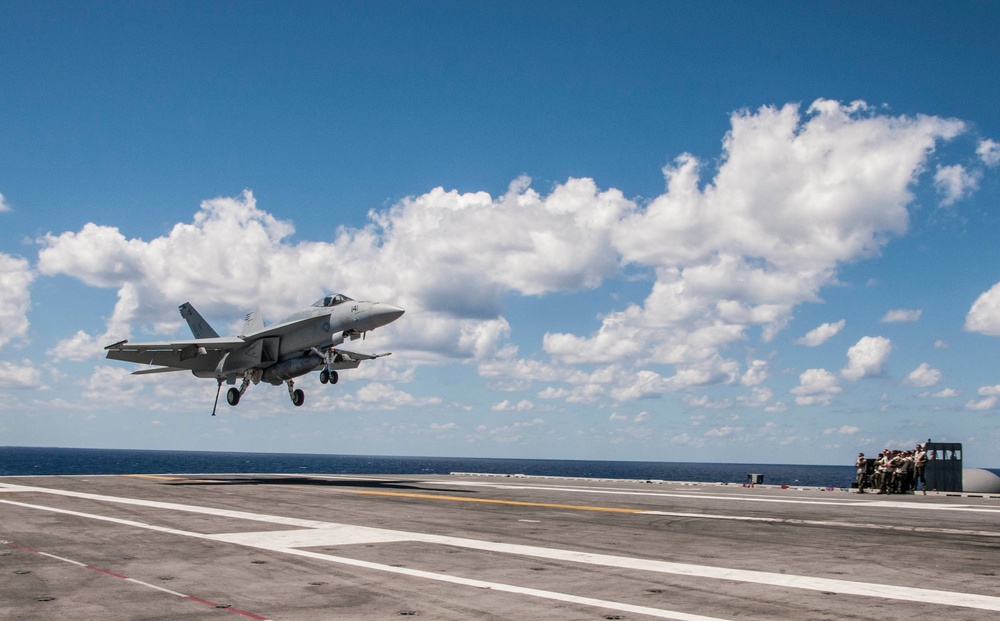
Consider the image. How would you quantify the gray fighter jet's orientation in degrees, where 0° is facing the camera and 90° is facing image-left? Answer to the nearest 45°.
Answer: approximately 315°
